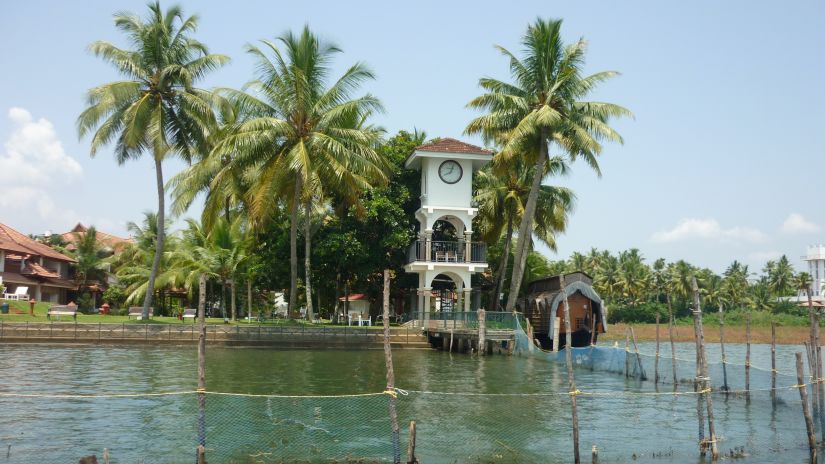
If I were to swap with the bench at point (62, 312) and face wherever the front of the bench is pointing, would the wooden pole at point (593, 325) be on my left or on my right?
on my left

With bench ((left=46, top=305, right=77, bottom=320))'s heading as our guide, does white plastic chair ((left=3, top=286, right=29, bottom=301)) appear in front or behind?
behind

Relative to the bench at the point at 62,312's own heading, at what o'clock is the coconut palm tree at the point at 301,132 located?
The coconut palm tree is roughly at 10 o'clock from the bench.

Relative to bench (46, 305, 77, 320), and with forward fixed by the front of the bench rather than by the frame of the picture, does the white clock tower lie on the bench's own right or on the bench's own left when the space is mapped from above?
on the bench's own left

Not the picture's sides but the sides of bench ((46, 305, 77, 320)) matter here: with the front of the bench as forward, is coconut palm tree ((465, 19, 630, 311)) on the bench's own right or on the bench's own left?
on the bench's own left

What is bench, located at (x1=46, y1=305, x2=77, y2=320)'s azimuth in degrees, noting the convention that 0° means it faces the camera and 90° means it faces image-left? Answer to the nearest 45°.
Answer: approximately 0°

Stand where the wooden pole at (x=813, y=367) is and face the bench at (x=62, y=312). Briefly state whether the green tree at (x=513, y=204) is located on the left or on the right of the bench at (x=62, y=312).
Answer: right
